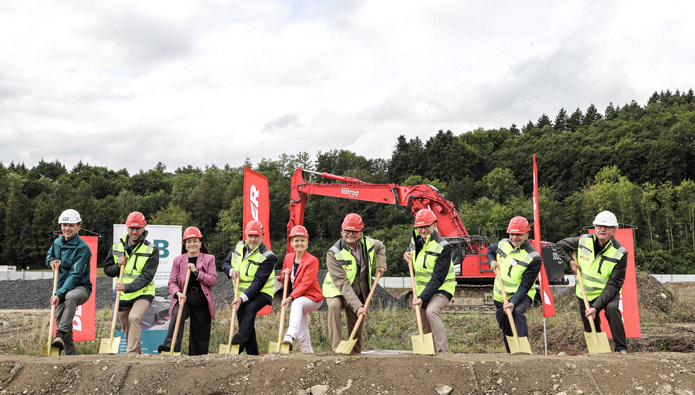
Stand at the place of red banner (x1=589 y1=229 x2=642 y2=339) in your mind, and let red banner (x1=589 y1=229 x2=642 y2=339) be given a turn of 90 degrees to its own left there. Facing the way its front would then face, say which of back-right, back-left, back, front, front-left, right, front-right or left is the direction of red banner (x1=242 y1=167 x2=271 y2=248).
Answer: back

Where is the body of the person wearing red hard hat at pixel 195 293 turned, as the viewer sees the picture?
toward the camera

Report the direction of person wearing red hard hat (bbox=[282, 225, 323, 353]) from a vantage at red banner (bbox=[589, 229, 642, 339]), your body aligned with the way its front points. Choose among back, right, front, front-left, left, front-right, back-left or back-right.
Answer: front-right

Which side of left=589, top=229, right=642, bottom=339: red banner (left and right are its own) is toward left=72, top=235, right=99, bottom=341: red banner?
right

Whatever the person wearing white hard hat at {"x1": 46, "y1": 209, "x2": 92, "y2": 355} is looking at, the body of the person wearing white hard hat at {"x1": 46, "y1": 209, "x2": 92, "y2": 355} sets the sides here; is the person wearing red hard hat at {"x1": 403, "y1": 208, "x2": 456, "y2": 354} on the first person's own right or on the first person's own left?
on the first person's own left

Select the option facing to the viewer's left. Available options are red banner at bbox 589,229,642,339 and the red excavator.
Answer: the red excavator

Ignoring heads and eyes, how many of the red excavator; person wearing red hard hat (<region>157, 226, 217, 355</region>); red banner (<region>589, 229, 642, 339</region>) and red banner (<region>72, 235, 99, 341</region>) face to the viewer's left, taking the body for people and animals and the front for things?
1

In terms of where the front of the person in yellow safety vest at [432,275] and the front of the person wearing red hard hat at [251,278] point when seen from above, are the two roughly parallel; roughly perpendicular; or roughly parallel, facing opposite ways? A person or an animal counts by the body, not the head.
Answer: roughly parallel

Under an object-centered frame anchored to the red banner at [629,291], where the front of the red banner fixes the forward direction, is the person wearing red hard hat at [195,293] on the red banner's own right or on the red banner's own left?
on the red banner's own right

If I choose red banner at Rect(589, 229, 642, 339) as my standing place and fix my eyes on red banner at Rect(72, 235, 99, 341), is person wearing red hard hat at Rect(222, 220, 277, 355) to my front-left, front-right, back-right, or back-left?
front-left

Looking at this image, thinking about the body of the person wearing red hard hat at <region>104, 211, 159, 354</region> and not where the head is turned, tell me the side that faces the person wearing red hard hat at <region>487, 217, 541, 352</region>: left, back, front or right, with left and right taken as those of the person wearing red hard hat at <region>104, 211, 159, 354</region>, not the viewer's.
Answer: left

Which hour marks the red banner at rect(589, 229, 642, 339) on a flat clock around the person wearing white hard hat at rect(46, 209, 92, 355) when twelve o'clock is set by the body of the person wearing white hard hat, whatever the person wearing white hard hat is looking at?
The red banner is roughly at 8 o'clock from the person wearing white hard hat.

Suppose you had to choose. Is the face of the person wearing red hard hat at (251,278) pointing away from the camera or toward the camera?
toward the camera

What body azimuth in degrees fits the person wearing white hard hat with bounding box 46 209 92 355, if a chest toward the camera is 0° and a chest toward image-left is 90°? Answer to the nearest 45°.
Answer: approximately 45°

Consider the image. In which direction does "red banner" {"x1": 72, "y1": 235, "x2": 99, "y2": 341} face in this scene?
toward the camera

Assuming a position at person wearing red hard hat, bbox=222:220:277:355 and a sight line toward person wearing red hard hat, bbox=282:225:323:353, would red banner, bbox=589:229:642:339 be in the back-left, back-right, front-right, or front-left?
front-left

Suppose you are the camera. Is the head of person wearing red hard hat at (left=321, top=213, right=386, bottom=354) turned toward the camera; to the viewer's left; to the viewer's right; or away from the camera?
toward the camera
